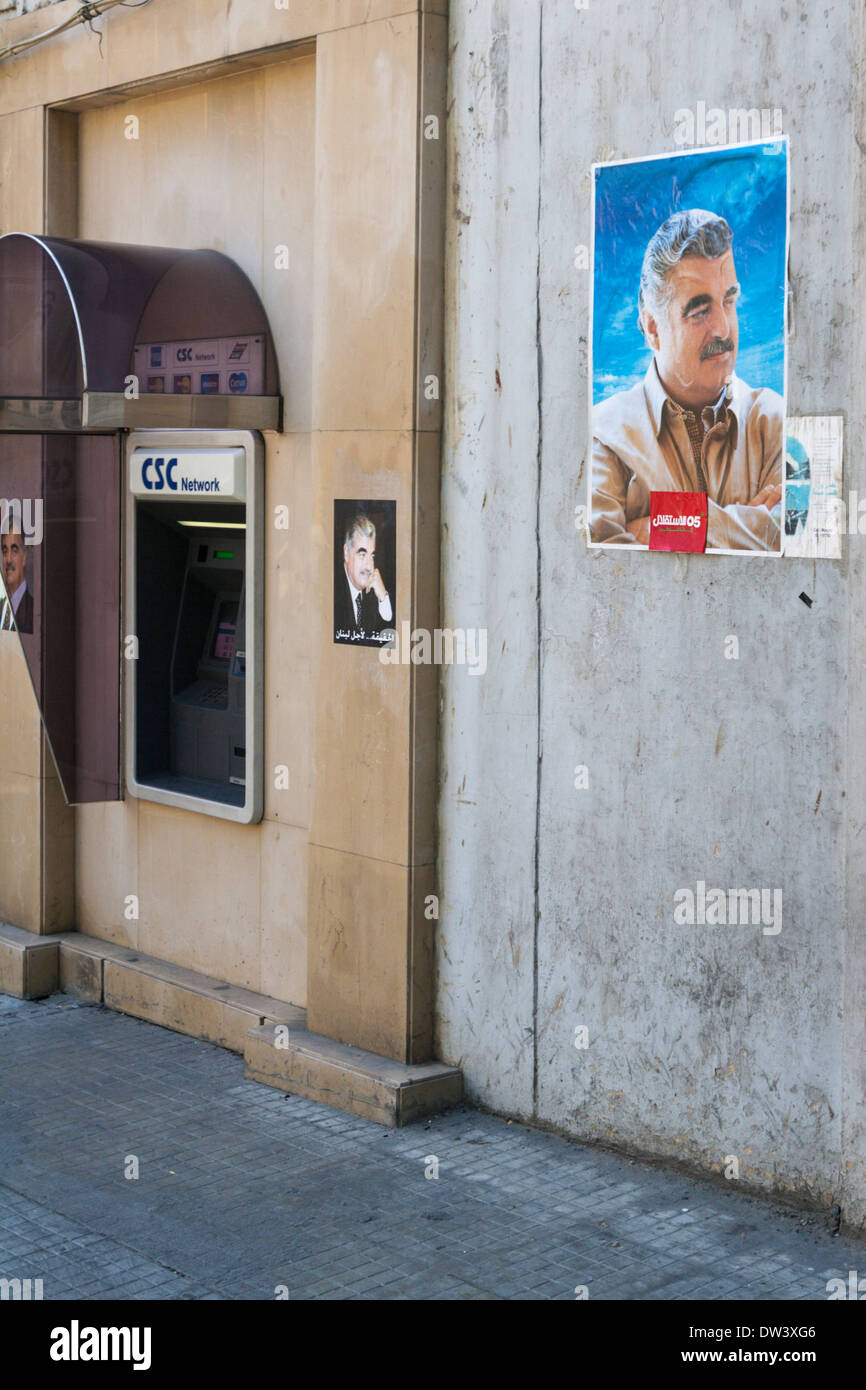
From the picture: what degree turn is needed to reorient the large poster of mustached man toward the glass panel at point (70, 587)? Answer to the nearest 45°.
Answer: approximately 90° to its right

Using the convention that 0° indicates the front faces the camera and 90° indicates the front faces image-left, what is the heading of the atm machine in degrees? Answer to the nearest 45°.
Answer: approximately 45°

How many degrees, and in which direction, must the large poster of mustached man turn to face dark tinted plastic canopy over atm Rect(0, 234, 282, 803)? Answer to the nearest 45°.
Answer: approximately 90° to its right

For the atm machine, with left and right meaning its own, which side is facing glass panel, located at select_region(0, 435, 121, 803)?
right

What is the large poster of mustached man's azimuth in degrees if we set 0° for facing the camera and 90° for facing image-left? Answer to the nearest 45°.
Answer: approximately 45°

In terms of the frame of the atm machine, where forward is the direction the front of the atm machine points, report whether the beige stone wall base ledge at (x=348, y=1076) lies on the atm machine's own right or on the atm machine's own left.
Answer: on the atm machine's own left

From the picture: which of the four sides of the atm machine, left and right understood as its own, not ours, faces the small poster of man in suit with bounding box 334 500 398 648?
left
